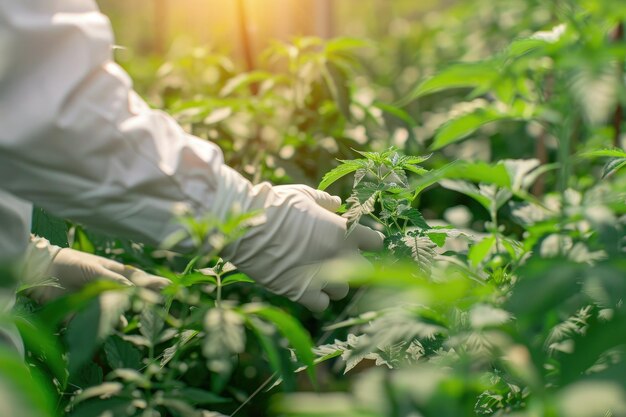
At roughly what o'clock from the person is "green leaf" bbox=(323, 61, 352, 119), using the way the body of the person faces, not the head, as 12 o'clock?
The green leaf is roughly at 10 o'clock from the person.

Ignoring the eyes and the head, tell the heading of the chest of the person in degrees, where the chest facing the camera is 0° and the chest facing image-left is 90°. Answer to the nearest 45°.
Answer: approximately 270°
